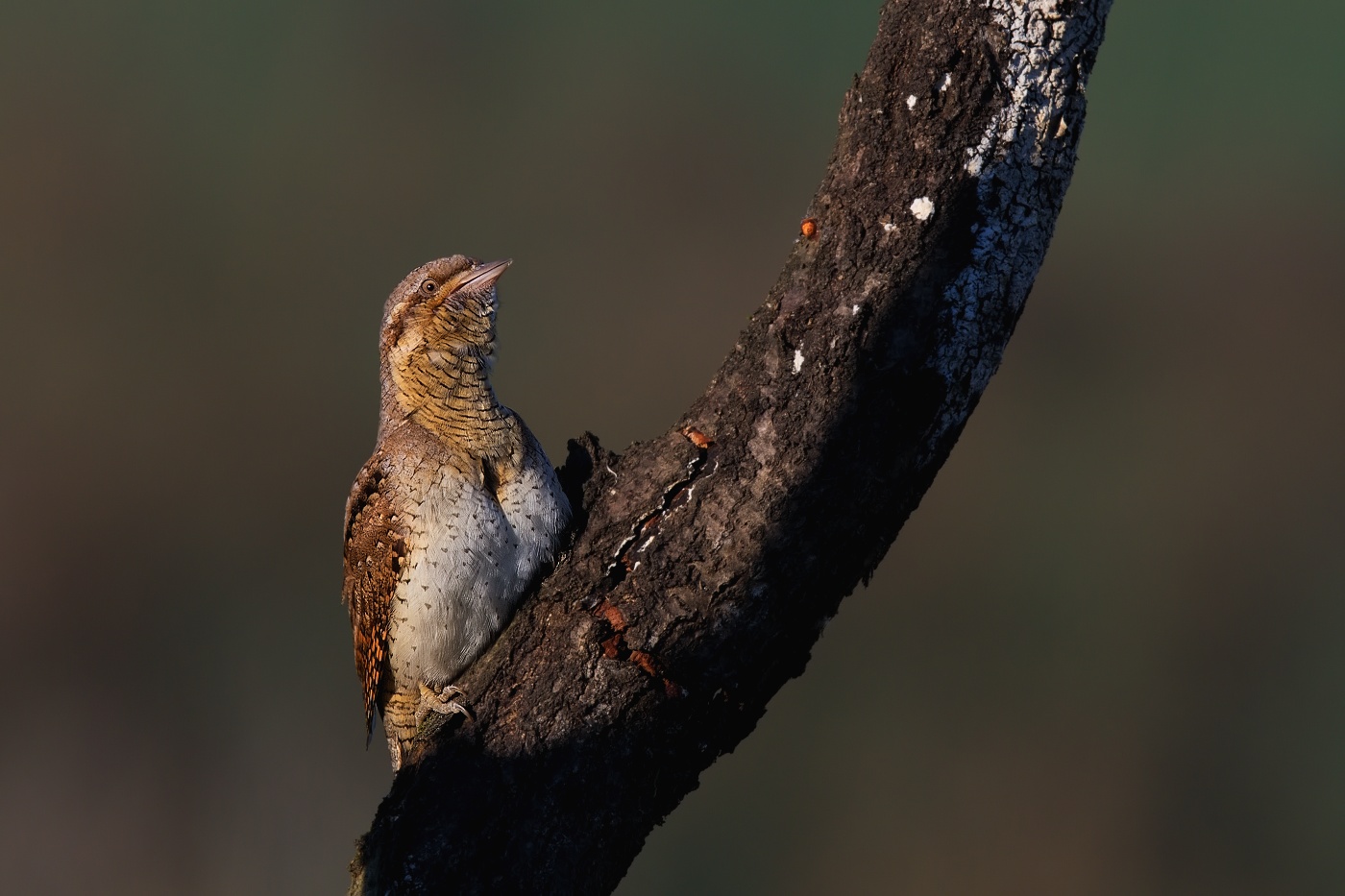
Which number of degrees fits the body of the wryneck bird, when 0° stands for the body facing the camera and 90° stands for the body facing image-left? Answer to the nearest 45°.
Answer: approximately 315°
